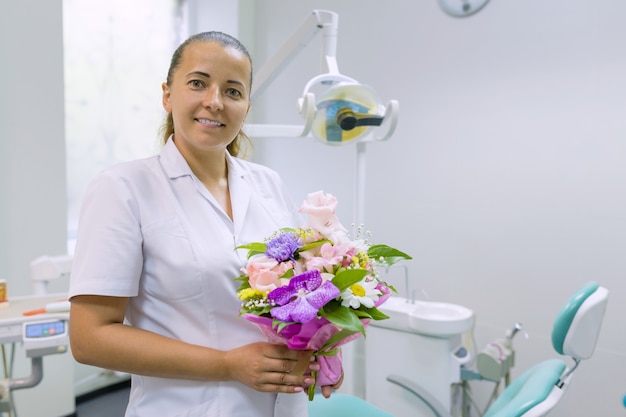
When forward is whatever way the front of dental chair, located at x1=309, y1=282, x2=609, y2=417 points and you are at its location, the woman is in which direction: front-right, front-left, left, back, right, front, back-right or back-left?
front-left

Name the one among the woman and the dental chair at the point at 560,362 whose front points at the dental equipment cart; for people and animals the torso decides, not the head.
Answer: the dental chair

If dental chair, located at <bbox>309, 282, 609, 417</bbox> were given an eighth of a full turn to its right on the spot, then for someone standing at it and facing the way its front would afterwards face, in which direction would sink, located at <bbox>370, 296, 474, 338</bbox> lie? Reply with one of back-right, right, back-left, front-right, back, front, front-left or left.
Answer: front

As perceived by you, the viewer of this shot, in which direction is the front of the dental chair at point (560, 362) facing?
facing to the left of the viewer

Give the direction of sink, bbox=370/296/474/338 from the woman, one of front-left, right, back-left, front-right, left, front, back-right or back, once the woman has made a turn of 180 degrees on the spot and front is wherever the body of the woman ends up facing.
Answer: right

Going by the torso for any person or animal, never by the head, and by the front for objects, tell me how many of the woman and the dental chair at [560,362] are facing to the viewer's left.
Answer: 1

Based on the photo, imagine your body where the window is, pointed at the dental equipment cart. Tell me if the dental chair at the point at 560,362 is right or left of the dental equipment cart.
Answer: left

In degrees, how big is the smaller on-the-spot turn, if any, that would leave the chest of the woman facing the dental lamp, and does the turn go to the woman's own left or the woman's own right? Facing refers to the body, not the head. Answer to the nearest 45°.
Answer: approximately 90° to the woman's own left

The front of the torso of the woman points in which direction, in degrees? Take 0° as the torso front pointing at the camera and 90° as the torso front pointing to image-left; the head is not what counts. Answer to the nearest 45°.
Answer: approximately 315°

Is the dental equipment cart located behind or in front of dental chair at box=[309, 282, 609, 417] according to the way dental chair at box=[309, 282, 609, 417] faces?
in front

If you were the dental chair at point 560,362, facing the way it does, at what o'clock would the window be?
The window is roughly at 1 o'clock from the dental chair.

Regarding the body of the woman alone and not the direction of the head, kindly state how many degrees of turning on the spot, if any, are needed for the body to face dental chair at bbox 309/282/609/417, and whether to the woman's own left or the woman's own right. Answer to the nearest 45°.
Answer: approximately 45° to the woman's own left

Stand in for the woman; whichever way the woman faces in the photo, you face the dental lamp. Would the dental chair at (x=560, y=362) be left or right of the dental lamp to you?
right

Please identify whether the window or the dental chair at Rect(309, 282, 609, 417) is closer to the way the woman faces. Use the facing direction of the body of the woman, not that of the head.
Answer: the dental chair
